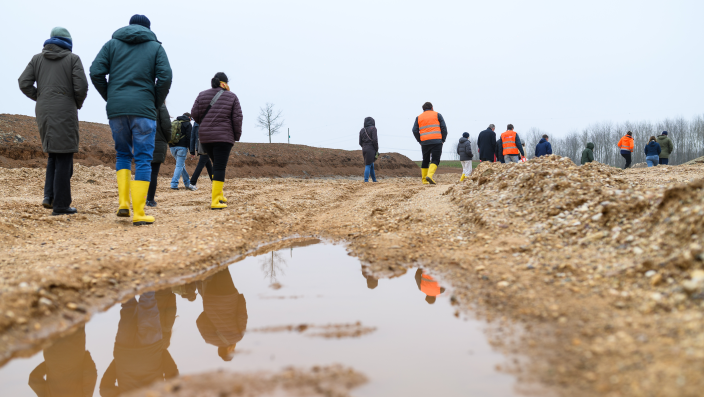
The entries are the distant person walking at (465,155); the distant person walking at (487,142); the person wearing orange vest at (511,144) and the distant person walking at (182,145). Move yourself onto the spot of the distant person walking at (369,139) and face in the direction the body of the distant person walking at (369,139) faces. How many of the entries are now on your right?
3

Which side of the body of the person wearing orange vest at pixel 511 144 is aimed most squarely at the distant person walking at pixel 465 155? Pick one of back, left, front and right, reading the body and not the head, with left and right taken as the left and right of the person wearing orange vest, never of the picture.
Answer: left

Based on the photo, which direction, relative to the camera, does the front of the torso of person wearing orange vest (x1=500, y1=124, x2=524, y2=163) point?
away from the camera

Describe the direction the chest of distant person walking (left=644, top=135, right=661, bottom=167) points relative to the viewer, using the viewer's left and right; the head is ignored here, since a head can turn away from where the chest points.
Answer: facing away from the viewer

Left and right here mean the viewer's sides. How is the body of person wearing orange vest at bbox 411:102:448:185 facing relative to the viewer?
facing away from the viewer

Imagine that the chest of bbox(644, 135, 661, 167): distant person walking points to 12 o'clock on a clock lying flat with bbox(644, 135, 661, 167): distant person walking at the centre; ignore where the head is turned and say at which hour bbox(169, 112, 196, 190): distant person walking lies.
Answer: bbox(169, 112, 196, 190): distant person walking is roughly at 7 o'clock from bbox(644, 135, 661, 167): distant person walking.

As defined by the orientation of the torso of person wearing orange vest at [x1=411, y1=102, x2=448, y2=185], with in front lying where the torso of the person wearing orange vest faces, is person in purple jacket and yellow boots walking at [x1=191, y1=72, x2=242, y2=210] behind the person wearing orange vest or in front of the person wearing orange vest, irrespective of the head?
behind

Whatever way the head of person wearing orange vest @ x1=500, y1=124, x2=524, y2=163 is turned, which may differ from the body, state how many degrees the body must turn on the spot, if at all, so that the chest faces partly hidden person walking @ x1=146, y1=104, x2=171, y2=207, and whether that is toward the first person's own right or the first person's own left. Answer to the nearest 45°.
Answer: approximately 135° to the first person's own left

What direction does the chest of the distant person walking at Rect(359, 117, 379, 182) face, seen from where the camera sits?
away from the camera

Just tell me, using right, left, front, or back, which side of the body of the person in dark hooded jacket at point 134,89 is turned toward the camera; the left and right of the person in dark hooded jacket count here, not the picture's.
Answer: back
